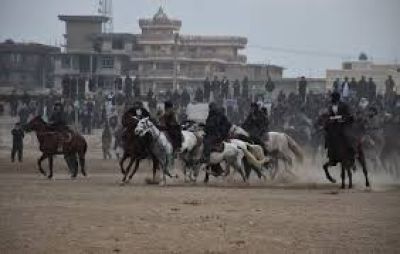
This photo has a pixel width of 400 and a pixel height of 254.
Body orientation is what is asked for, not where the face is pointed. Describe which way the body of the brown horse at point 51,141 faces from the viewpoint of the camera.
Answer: to the viewer's left

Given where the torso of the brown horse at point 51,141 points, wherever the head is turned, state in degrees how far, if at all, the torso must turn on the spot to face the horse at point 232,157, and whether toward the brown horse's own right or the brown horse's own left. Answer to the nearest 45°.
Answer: approximately 135° to the brown horse's own left

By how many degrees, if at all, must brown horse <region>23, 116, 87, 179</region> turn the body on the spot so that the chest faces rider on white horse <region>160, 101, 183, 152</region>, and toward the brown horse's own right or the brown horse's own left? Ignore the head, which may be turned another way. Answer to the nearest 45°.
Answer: approximately 135° to the brown horse's own left

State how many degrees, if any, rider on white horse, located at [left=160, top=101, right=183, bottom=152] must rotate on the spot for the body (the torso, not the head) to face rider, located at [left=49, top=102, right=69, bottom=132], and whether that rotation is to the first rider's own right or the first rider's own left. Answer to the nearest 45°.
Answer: approximately 45° to the first rider's own right

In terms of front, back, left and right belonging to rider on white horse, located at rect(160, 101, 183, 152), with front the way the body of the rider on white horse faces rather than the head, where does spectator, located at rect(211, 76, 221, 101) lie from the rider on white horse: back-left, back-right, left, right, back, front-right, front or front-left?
right

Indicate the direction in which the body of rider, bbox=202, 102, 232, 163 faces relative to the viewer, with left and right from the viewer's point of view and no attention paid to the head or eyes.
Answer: facing to the left of the viewer

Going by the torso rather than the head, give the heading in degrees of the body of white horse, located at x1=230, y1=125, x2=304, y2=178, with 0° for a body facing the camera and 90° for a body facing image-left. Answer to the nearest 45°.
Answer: approximately 90°

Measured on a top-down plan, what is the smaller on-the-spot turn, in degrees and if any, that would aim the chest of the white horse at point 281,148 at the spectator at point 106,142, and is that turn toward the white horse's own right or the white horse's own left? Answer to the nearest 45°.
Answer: approximately 45° to the white horse's own right

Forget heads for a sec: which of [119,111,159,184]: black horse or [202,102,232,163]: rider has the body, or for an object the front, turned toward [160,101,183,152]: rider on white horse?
the rider

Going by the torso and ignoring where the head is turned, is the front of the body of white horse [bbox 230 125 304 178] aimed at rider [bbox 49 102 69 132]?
yes

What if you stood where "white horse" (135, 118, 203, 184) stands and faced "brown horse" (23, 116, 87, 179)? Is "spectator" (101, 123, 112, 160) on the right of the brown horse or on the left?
right

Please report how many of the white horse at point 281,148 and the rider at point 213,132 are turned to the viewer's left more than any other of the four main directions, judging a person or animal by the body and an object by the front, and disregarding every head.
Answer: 2

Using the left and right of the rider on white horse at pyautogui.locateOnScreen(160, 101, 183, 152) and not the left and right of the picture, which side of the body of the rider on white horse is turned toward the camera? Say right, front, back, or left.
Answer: left

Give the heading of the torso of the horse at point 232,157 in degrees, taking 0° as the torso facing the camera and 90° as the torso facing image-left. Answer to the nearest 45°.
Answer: approximately 90°
